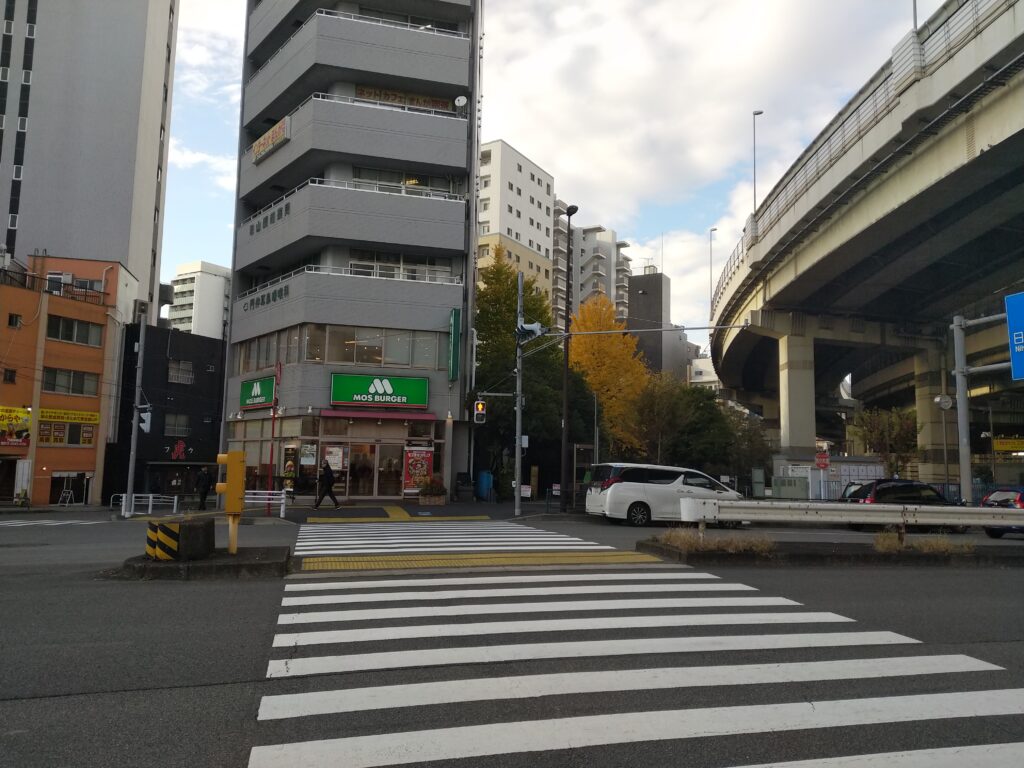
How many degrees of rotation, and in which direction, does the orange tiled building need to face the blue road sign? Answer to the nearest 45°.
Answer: approximately 45° to its left

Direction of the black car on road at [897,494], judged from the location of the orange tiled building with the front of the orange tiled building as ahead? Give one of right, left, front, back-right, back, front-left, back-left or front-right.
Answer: front-left

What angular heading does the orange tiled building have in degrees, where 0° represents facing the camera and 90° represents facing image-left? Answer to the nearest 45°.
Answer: approximately 0°

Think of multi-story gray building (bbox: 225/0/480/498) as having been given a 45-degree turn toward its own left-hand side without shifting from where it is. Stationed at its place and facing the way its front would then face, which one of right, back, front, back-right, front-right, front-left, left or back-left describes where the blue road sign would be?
front

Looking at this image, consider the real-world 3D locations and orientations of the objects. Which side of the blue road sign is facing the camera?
front

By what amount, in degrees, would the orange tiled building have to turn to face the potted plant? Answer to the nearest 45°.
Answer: approximately 45° to its left

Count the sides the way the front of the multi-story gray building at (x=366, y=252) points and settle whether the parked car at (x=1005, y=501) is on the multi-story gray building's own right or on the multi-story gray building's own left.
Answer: on the multi-story gray building's own left

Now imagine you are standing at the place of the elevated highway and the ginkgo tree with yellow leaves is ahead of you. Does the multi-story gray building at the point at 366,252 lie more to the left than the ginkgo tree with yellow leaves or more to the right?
left

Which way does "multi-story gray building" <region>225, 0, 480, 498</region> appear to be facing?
toward the camera

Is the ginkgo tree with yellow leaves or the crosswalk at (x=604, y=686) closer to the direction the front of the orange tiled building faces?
the crosswalk

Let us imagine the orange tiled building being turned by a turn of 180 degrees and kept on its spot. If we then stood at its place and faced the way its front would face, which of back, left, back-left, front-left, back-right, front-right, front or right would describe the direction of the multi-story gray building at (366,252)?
back-right

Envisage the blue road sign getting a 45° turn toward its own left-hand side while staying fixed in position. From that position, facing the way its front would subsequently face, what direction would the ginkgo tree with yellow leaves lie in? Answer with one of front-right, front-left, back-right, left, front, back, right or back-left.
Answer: back

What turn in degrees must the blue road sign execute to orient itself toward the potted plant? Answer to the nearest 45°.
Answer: approximately 90° to its right

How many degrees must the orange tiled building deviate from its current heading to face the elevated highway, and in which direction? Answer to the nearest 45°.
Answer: approximately 45° to its left
